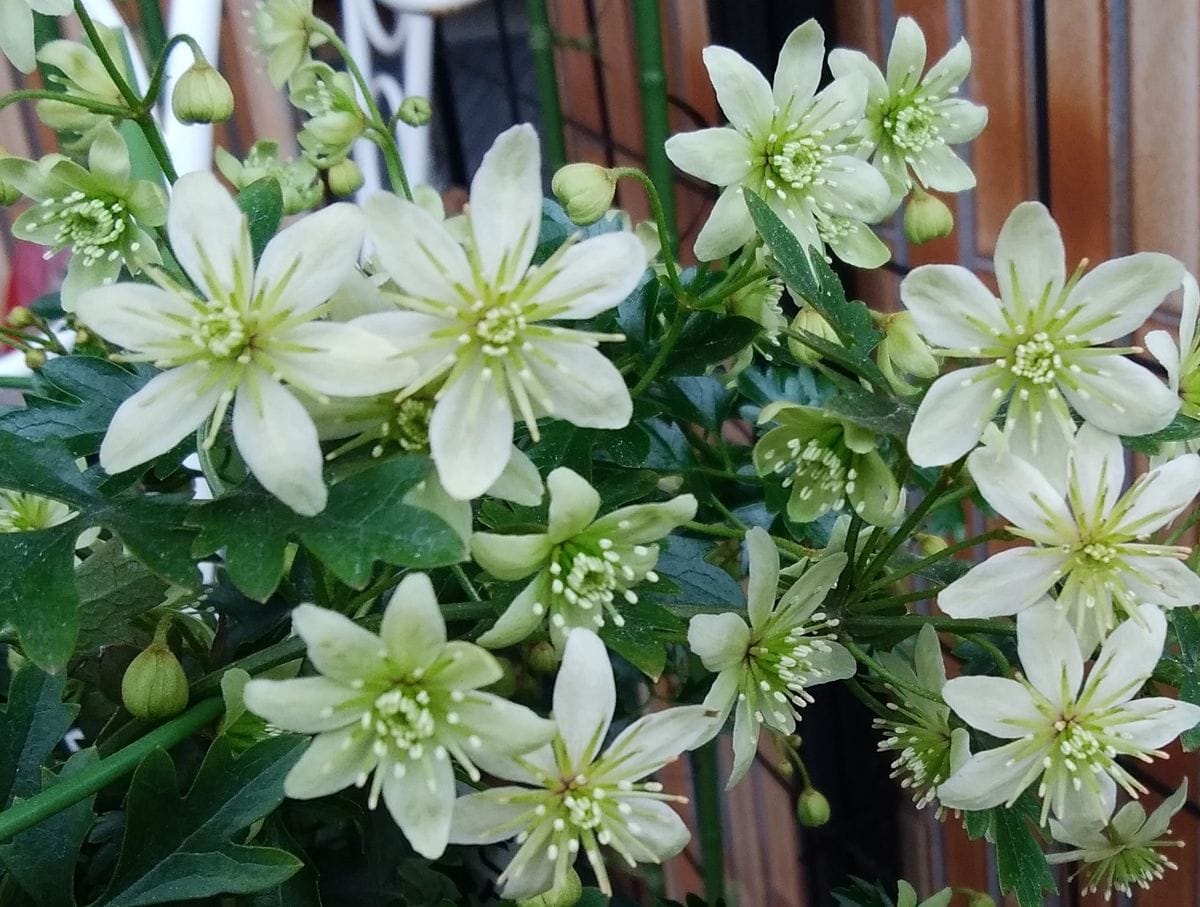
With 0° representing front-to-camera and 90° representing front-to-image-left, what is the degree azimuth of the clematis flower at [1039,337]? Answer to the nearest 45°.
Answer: approximately 0°
